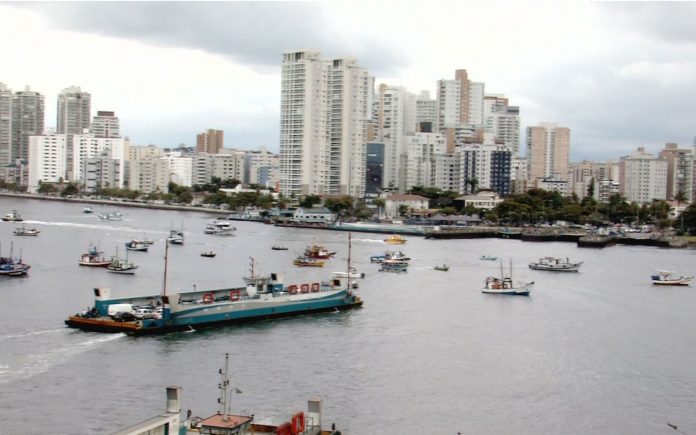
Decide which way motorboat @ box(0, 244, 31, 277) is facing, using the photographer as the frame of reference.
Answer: facing to the right of the viewer

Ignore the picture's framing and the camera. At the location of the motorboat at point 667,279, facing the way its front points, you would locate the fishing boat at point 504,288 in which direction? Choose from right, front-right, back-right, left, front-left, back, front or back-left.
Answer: back-right

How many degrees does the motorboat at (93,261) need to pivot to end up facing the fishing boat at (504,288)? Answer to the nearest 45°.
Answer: approximately 45° to its right

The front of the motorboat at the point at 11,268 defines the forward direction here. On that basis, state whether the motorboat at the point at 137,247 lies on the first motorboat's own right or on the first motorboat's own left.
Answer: on the first motorboat's own left

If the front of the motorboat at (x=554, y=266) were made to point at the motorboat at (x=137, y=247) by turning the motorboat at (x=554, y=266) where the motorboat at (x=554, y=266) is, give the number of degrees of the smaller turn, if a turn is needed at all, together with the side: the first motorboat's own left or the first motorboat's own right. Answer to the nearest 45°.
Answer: approximately 180°

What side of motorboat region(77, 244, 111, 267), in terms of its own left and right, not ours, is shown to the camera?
right

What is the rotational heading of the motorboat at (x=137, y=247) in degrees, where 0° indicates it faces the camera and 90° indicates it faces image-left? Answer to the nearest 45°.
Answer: approximately 270°

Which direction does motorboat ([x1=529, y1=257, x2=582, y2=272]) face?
to the viewer's right
